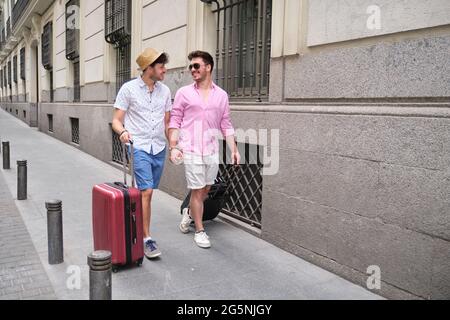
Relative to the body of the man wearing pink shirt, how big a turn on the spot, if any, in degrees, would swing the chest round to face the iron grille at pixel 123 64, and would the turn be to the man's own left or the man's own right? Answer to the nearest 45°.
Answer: approximately 180°

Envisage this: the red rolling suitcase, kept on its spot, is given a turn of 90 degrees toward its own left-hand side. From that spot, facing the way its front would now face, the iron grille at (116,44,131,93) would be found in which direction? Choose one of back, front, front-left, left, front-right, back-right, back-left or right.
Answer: back-left

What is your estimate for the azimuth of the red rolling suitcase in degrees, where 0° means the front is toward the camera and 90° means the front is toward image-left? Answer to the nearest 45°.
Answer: approximately 45°

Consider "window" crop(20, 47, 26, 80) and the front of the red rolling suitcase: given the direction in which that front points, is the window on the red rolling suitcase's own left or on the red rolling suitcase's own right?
on the red rolling suitcase's own right

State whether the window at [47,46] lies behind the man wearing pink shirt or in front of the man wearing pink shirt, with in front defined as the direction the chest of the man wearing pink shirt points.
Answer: behind

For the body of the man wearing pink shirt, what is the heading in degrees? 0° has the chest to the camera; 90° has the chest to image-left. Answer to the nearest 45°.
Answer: approximately 0°

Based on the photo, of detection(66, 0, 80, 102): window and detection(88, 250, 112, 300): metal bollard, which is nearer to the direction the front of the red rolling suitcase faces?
the metal bollard

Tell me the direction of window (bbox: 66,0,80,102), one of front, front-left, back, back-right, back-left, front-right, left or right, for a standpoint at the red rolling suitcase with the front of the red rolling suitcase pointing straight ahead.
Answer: back-right

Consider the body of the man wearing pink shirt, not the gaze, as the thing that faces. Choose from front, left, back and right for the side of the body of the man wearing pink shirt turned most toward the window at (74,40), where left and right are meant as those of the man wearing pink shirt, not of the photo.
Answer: back

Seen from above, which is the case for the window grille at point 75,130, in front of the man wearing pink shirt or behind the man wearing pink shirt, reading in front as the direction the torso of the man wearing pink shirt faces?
behind

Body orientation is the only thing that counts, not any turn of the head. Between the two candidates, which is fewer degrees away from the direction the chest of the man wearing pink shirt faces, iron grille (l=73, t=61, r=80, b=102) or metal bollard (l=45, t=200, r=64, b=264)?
the metal bollard

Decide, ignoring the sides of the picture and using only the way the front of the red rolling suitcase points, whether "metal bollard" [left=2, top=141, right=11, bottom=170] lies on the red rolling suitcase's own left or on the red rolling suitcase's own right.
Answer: on the red rolling suitcase's own right
